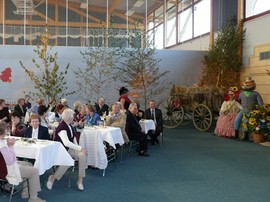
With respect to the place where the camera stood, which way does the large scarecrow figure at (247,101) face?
facing the viewer and to the left of the viewer

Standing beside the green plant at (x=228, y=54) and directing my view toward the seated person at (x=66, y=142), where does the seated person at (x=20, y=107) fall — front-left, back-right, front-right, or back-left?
front-right

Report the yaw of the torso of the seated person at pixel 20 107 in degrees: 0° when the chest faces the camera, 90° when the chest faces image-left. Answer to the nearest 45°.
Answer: approximately 315°

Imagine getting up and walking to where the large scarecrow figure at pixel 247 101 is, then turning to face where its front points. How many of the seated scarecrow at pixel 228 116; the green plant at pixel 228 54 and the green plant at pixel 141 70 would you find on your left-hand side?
0

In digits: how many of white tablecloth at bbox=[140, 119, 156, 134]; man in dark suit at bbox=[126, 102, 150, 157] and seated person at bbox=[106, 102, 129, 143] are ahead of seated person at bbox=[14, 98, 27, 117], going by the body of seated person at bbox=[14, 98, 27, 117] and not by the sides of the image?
3

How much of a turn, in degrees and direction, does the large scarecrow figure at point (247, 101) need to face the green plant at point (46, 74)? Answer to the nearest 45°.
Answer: approximately 45° to its right

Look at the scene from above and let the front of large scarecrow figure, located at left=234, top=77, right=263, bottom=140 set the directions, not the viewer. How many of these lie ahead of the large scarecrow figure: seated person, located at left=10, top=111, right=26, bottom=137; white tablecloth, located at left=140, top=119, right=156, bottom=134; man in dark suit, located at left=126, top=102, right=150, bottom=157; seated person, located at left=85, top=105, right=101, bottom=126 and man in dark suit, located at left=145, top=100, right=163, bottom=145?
5

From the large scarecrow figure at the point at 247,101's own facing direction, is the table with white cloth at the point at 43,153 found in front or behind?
in front

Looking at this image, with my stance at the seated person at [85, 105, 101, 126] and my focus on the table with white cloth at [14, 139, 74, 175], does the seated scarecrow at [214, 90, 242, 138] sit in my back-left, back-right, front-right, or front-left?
back-left

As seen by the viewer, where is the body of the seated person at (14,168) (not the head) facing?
to the viewer's right

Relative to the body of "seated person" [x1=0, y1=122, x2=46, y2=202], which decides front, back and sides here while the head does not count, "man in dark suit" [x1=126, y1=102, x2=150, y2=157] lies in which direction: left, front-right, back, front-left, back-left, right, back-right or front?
front-left

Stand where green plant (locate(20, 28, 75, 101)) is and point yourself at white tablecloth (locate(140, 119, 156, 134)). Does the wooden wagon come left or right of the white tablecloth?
left

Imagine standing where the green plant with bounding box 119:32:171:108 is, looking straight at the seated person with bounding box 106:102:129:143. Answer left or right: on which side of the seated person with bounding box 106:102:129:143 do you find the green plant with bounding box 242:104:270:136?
left

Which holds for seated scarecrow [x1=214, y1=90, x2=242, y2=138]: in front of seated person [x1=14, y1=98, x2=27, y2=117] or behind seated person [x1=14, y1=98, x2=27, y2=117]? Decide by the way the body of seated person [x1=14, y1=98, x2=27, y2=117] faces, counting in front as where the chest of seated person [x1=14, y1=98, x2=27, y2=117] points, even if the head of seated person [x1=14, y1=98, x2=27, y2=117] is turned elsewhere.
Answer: in front

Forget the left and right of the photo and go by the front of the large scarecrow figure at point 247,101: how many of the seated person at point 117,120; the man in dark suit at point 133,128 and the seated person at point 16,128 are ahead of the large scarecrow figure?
3

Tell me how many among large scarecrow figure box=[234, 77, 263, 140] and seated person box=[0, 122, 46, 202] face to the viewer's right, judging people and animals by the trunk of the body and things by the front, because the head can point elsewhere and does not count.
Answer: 1
